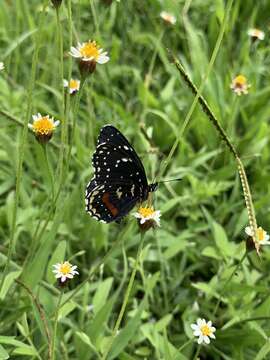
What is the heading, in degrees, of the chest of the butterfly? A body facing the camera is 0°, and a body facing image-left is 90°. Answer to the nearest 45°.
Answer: approximately 270°
